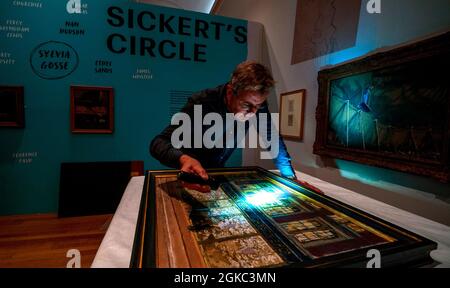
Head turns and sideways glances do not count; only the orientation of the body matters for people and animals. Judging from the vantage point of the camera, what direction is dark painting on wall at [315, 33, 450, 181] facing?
facing the viewer and to the left of the viewer

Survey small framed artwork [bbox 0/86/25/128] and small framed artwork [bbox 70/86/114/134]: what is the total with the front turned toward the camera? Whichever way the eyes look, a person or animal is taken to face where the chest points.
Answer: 2

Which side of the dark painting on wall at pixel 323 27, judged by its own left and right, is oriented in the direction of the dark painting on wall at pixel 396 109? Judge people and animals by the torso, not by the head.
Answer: left

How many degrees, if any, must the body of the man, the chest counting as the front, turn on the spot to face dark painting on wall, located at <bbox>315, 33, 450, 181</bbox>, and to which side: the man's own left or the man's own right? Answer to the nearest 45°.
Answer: approximately 45° to the man's own left

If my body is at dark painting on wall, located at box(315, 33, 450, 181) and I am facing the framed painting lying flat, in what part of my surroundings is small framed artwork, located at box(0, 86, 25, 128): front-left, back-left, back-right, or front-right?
front-right

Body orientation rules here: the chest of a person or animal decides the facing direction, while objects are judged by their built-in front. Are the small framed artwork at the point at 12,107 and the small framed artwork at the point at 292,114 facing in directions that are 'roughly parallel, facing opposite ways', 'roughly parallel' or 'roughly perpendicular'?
roughly perpendicular

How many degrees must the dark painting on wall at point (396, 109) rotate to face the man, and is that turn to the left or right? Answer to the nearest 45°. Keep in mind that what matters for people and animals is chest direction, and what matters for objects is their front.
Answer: approximately 45° to its right

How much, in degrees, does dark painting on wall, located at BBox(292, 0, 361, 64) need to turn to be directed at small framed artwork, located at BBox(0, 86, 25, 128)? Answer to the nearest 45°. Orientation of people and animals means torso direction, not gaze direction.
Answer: approximately 45° to its right

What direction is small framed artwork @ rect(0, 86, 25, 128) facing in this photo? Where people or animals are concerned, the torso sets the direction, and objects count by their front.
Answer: toward the camera

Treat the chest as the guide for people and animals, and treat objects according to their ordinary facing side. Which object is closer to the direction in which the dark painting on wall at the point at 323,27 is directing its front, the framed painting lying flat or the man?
the man

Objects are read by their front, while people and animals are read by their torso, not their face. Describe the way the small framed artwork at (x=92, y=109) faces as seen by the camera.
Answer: facing the viewer

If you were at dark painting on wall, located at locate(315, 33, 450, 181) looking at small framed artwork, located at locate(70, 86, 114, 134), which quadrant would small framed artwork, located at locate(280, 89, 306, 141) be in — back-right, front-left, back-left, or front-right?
front-right

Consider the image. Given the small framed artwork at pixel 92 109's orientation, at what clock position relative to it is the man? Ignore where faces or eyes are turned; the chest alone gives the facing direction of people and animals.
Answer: The man is roughly at 11 o'clock from the small framed artwork.

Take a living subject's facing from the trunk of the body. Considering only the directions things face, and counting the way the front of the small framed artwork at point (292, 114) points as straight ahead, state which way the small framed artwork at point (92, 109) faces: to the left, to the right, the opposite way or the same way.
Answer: to the left
